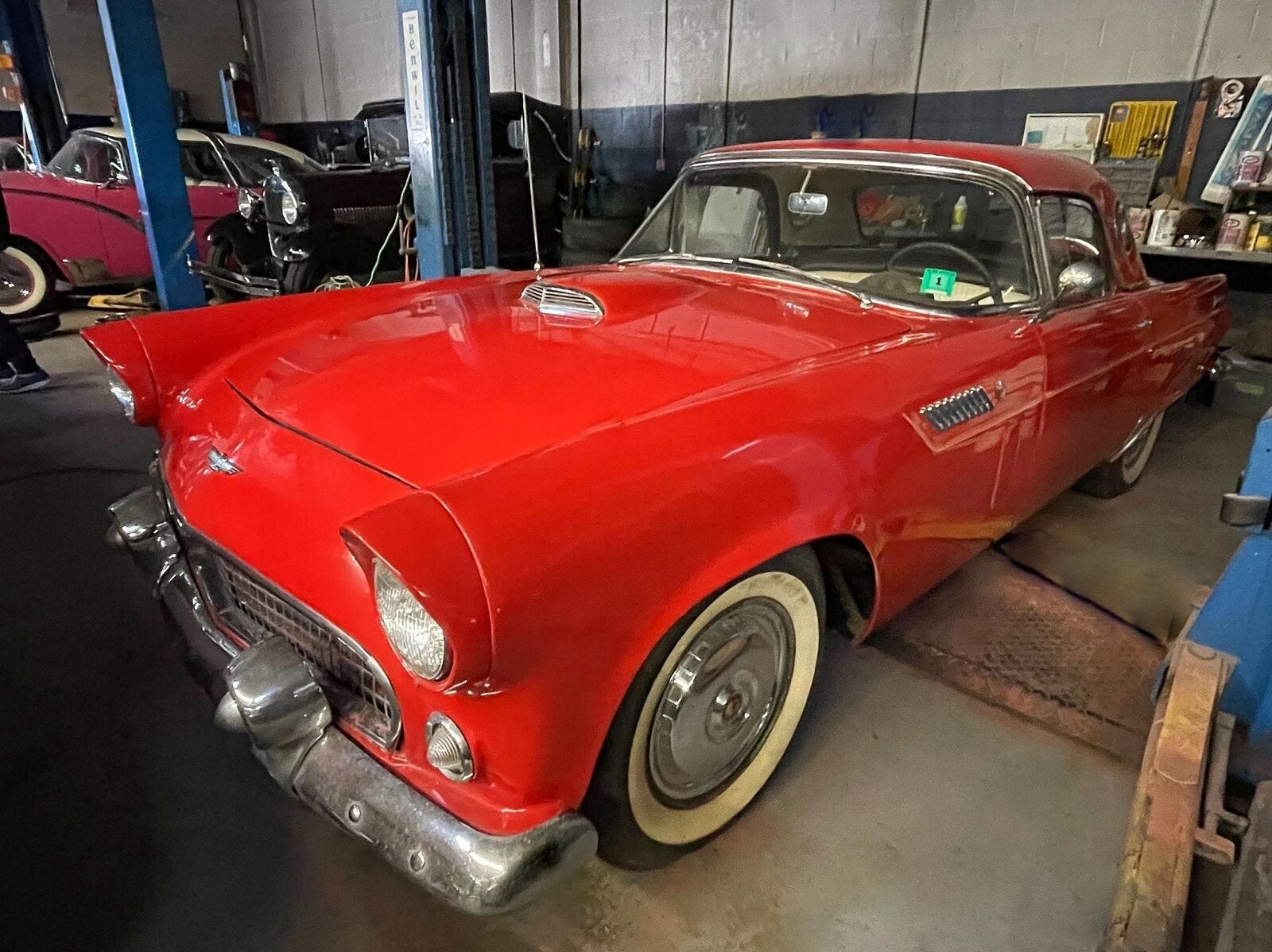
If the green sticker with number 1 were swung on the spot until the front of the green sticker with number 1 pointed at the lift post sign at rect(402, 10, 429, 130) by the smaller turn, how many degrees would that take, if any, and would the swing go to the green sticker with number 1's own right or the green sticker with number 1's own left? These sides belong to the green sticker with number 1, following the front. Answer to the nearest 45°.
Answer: approximately 135° to the green sticker with number 1's own right

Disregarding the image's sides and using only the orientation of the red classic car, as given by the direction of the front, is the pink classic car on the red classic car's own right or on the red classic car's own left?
on the red classic car's own right

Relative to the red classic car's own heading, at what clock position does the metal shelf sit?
The metal shelf is roughly at 6 o'clock from the red classic car.

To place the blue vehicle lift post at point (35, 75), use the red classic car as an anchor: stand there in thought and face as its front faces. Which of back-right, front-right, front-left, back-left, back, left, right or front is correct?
right

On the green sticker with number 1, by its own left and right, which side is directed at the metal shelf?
back

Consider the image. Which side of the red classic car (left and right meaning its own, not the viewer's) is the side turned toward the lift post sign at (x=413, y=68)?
right

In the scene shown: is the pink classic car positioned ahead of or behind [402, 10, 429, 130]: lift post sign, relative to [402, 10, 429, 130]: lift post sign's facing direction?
behind

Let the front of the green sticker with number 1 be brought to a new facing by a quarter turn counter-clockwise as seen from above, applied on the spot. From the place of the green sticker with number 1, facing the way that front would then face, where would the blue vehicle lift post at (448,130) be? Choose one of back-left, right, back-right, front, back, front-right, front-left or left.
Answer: back-left

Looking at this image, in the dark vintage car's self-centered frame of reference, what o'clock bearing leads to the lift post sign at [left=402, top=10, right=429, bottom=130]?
The lift post sign is roughly at 10 o'clock from the dark vintage car.

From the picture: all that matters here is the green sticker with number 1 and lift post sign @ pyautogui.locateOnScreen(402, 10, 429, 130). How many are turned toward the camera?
2

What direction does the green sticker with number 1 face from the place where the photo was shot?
facing the viewer

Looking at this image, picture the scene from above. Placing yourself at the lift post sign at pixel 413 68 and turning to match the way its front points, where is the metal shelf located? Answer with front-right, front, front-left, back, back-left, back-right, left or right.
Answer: left

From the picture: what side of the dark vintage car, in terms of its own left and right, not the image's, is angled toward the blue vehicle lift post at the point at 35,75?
right
